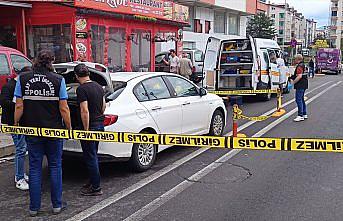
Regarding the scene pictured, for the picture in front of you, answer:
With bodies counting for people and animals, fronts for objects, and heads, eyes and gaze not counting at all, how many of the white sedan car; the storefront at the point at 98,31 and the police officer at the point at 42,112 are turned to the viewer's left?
0

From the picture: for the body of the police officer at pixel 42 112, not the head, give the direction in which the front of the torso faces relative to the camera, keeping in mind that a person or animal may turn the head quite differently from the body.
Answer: away from the camera

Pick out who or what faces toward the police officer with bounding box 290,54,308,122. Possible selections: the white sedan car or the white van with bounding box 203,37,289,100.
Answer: the white sedan car

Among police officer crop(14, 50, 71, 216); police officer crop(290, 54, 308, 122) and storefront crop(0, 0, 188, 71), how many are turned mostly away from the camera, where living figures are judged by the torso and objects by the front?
1

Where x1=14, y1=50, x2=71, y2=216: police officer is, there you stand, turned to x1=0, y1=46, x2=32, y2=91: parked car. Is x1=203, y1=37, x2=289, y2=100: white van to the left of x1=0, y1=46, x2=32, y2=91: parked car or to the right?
right

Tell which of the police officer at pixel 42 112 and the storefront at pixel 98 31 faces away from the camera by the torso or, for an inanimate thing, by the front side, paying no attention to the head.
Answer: the police officer

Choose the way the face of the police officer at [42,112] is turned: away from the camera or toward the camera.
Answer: away from the camera

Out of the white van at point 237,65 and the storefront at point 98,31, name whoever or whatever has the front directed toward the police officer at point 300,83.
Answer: the storefront

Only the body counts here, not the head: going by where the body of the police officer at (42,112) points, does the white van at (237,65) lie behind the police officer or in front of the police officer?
in front

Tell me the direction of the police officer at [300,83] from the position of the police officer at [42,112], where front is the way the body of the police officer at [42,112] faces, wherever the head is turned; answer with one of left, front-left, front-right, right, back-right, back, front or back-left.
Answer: front-right

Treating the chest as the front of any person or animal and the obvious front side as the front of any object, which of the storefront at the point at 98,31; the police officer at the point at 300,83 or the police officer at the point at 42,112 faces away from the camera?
the police officer at the point at 42,112

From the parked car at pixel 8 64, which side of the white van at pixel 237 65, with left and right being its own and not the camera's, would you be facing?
back

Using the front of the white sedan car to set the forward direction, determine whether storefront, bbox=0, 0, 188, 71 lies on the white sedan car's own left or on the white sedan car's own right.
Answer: on the white sedan car's own left

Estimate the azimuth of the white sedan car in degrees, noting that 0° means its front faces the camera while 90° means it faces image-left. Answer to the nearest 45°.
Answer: approximately 225°
